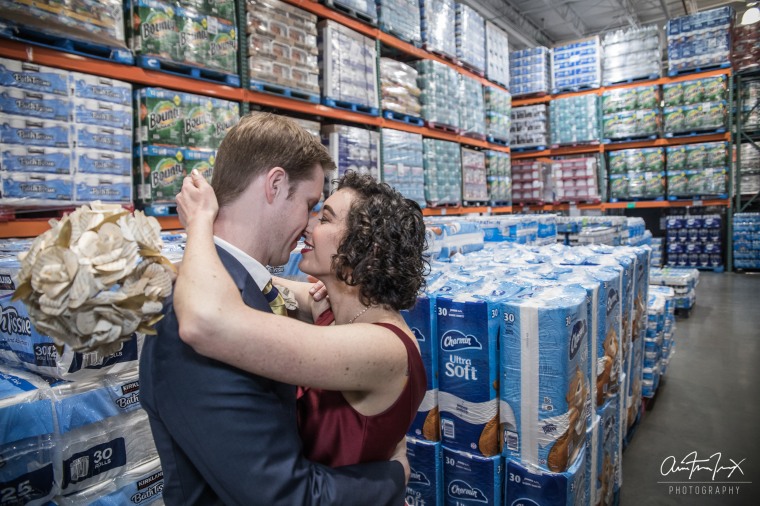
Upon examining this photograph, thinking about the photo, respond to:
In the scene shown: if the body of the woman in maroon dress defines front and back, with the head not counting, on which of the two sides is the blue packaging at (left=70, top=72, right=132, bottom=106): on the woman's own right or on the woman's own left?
on the woman's own right

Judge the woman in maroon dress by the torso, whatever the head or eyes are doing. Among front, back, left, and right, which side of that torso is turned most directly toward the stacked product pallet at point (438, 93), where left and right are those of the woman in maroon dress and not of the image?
right

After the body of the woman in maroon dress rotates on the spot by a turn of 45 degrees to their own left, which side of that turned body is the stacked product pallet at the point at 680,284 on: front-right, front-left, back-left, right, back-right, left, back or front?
back

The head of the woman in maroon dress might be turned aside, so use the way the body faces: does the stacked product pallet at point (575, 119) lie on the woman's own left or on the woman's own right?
on the woman's own right

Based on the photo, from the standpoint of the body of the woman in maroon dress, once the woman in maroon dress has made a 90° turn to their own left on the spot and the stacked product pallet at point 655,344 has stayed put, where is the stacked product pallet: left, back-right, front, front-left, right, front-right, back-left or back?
back-left

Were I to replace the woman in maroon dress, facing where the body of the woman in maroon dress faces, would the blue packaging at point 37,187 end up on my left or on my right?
on my right

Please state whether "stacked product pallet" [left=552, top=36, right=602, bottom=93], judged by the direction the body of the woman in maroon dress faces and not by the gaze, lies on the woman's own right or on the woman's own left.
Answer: on the woman's own right

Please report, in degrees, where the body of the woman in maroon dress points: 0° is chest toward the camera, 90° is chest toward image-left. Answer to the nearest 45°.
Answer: approximately 90°

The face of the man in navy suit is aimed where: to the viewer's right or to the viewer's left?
to the viewer's right

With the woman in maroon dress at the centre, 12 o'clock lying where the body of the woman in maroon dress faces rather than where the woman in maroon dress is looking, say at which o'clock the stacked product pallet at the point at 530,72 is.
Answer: The stacked product pallet is roughly at 4 o'clock from the woman in maroon dress.
